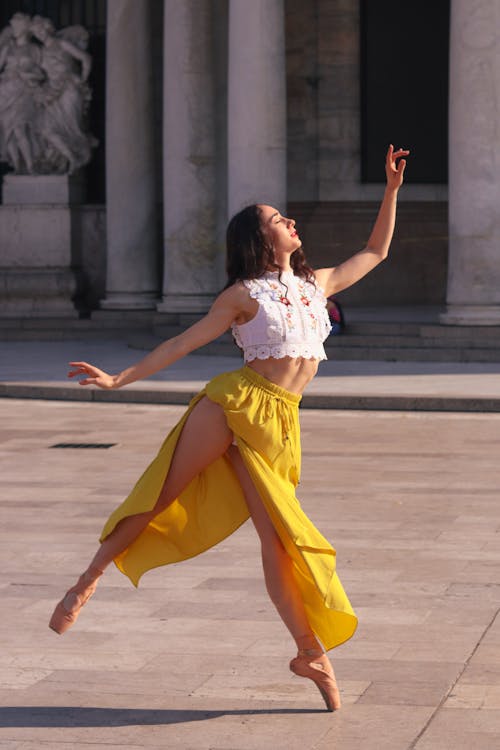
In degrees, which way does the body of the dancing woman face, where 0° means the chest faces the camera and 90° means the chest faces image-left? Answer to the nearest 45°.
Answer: approximately 315°

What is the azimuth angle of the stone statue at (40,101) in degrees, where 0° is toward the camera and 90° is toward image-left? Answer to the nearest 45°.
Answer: approximately 0°

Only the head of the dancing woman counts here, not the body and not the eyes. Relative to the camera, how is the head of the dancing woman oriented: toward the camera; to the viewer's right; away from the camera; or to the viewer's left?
to the viewer's right

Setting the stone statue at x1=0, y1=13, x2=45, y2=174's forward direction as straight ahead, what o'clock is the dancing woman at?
The dancing woman is roughly at 12 o'clock from the stone statue.
